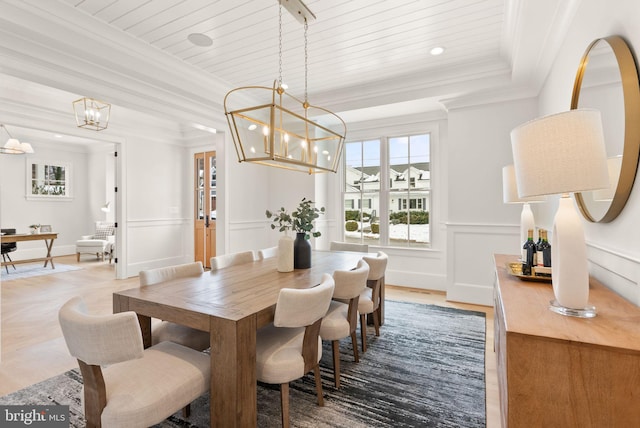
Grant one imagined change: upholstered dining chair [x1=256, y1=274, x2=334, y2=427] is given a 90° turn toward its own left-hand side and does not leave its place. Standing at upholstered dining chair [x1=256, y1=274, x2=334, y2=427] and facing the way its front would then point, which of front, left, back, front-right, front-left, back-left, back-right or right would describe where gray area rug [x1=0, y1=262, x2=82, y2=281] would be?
right

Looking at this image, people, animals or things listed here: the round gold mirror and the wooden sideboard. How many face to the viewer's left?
2

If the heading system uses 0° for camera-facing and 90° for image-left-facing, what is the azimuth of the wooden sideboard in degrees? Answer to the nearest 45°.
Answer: approximately 90°

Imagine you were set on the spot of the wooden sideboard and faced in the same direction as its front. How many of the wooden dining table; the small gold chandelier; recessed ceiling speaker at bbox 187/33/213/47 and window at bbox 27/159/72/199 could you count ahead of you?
4

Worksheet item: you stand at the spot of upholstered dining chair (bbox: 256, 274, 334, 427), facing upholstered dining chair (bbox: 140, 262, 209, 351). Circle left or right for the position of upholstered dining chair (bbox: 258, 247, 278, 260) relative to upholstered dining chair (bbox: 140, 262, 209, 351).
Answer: right

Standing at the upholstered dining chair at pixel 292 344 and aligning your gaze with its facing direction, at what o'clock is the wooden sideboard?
The wooden sideboard is roughly at 6 o'clock from the upholstered dining chair.

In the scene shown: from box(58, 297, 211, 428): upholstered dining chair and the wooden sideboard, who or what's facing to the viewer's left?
the wooden sideboard

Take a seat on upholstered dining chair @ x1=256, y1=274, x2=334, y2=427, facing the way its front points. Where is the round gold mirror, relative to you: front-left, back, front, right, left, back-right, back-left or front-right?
back-right

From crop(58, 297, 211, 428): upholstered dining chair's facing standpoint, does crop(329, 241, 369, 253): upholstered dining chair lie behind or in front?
in front

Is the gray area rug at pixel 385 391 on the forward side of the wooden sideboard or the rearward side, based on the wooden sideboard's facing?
on the forward side

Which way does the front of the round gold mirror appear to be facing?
to the viewer's left
